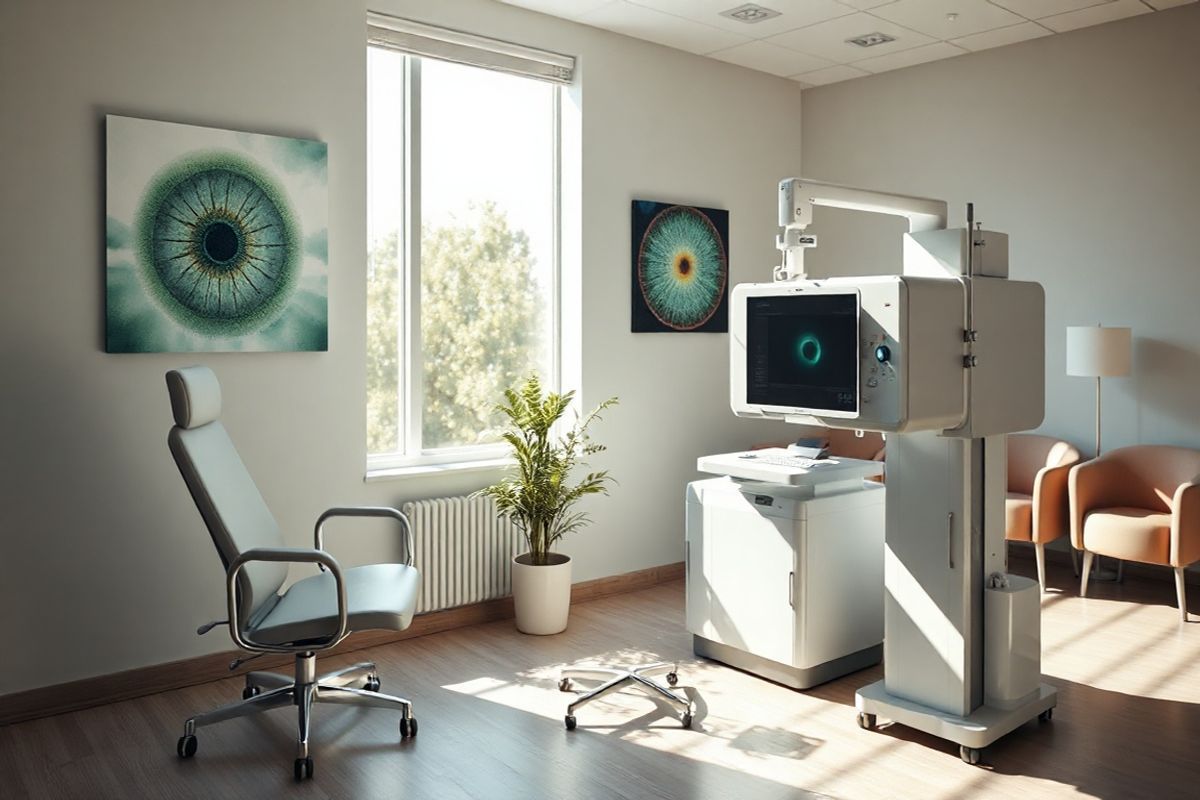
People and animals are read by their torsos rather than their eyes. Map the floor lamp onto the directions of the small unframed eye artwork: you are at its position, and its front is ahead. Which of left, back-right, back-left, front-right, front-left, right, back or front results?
front-left

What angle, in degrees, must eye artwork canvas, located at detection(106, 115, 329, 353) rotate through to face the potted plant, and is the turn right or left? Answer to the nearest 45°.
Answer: approximately 45° to its left

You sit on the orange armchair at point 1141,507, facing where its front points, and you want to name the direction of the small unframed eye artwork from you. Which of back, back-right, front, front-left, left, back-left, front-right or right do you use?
front-right

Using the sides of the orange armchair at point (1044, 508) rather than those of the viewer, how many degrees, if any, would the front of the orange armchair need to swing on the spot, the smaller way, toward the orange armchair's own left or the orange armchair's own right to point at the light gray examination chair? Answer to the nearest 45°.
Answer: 0° — it already faces it

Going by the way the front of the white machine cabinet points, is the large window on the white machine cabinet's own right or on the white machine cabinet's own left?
on the white machine cabinet's own right

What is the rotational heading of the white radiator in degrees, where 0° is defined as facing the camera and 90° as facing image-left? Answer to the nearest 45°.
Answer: approximately 315°

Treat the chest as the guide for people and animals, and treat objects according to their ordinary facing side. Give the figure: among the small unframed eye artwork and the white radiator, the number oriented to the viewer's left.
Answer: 0

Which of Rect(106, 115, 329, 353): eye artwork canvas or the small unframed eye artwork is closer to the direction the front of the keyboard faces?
the eye artwork canvas

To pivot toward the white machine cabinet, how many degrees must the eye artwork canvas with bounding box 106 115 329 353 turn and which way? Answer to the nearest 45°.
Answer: approximately 45° to its left
